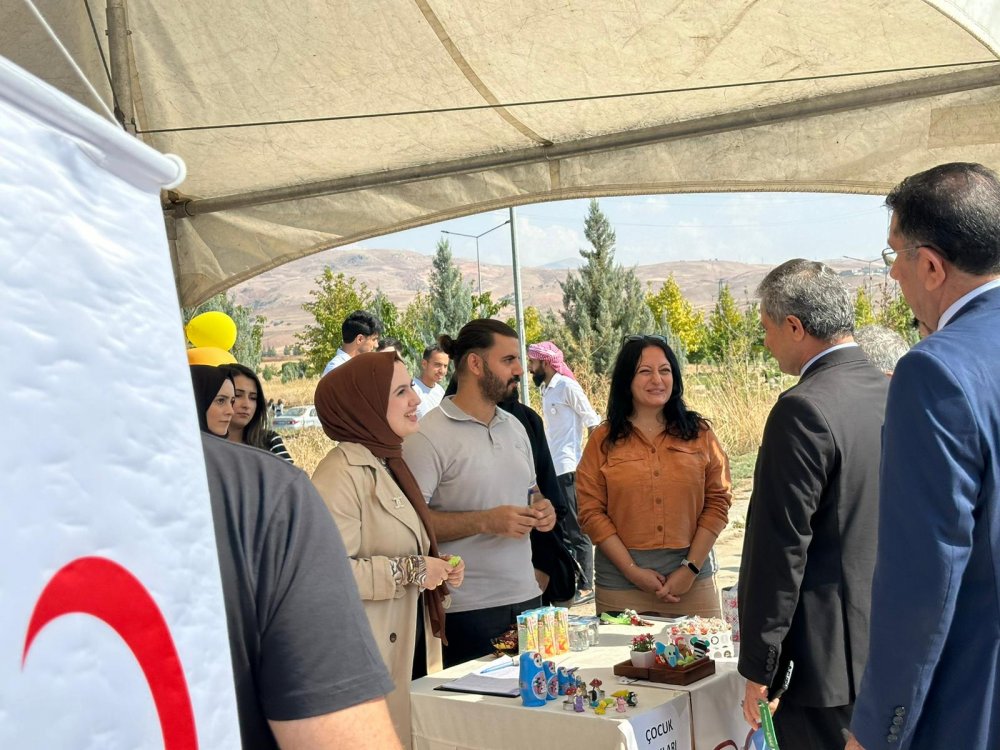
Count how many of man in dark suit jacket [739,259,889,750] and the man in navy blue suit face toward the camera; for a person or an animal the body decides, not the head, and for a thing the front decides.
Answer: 0

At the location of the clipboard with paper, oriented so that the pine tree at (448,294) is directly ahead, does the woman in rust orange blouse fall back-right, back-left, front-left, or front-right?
front-right

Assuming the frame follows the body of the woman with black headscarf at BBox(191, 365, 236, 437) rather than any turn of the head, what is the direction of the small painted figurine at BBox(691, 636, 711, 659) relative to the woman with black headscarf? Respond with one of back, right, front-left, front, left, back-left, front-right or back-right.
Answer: front

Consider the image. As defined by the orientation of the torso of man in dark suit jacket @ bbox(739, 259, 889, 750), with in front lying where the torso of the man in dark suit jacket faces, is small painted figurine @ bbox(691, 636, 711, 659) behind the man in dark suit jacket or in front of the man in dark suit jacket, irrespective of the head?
in front

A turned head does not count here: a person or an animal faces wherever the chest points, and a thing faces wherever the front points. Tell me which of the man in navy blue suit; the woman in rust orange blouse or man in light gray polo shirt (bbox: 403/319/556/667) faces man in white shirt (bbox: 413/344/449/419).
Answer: the man in navy blue suit

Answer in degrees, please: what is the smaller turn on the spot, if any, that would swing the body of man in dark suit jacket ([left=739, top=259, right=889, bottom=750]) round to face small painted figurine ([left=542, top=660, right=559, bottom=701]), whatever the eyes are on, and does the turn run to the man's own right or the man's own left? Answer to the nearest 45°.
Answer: approximately 45° to the man's own left

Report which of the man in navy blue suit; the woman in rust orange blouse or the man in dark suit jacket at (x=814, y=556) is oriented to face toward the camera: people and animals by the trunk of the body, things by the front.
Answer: the woman in rust orange blouse

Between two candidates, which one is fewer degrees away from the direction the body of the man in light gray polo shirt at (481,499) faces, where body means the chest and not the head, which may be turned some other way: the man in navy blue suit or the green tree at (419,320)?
the man in navy blue suit

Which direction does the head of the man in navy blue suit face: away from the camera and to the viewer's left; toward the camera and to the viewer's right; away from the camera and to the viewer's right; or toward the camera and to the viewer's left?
away from the camera and to the viewer's left

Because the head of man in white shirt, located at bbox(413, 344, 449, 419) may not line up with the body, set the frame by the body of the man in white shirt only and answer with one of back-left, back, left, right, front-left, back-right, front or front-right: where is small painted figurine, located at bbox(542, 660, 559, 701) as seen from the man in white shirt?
front-right

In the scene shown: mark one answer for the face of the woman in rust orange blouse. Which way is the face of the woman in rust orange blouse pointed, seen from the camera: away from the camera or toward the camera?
toward the camera

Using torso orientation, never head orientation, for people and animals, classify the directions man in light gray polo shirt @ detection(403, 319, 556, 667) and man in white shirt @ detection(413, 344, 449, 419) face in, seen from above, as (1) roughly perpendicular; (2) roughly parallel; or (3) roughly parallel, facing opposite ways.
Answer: roughly parallel

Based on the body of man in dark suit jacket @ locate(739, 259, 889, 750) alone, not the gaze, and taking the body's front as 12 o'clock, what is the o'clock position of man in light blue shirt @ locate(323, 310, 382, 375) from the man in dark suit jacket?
The man in light blue shirt is roughly at 12 o'clock from the man in dark suit jacket.

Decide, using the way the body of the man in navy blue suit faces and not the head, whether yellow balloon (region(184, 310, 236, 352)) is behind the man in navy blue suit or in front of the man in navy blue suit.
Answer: in front

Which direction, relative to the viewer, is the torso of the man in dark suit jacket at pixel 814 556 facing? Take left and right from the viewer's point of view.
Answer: facing away from the viewer and to the left of the viewer

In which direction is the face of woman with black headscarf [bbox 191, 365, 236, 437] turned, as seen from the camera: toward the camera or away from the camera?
toward the camera

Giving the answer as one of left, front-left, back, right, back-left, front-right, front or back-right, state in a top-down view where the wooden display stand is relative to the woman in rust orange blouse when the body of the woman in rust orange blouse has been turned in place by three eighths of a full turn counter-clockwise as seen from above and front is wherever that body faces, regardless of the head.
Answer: back-right

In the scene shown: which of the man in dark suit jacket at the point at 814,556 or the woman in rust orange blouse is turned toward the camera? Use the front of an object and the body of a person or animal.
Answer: the woman in rust orange blouse

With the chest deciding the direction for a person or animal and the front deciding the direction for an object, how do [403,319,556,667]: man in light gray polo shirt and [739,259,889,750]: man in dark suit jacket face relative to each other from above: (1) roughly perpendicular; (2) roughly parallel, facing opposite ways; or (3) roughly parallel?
roughly parallel, facing opposite ways
